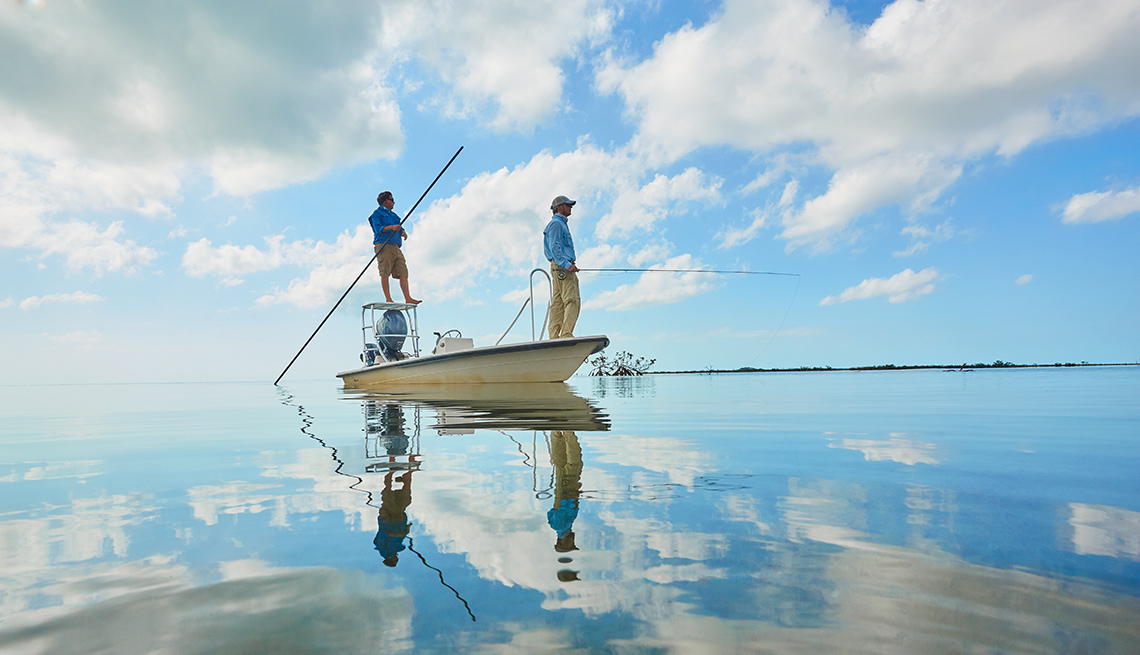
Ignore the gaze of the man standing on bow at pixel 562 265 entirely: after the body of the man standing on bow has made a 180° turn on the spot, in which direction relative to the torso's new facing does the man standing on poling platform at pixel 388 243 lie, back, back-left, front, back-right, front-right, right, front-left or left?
front-right

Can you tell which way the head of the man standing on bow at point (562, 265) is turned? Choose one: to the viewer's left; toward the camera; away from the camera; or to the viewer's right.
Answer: to the viewer's right

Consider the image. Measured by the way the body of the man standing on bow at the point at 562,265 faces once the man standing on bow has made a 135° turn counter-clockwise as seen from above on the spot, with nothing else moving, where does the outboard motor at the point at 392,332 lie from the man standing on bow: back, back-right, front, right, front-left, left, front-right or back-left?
front

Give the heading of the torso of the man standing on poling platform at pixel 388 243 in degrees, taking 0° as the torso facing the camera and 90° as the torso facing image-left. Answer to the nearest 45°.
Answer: approximately 315°

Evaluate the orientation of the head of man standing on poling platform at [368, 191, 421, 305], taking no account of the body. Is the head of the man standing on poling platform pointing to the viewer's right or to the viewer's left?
to the viewer's right

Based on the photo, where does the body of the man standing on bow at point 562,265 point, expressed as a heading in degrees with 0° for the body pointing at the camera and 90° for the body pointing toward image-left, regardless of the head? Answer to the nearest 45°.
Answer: approximately 270°
